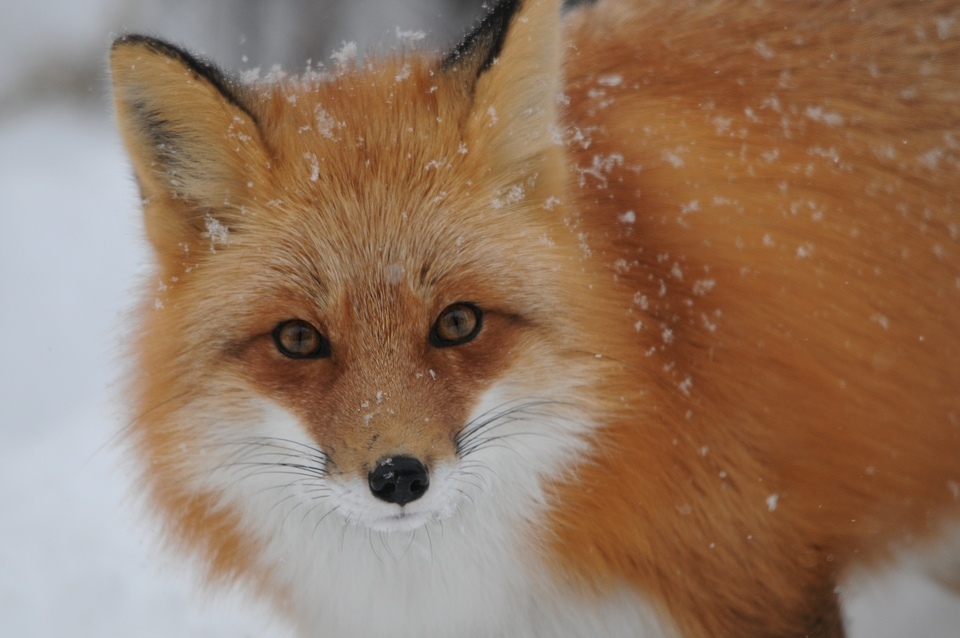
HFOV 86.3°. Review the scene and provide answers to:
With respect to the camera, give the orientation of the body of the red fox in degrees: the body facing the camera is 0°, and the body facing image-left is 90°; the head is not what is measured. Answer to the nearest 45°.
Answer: approximately 45°
